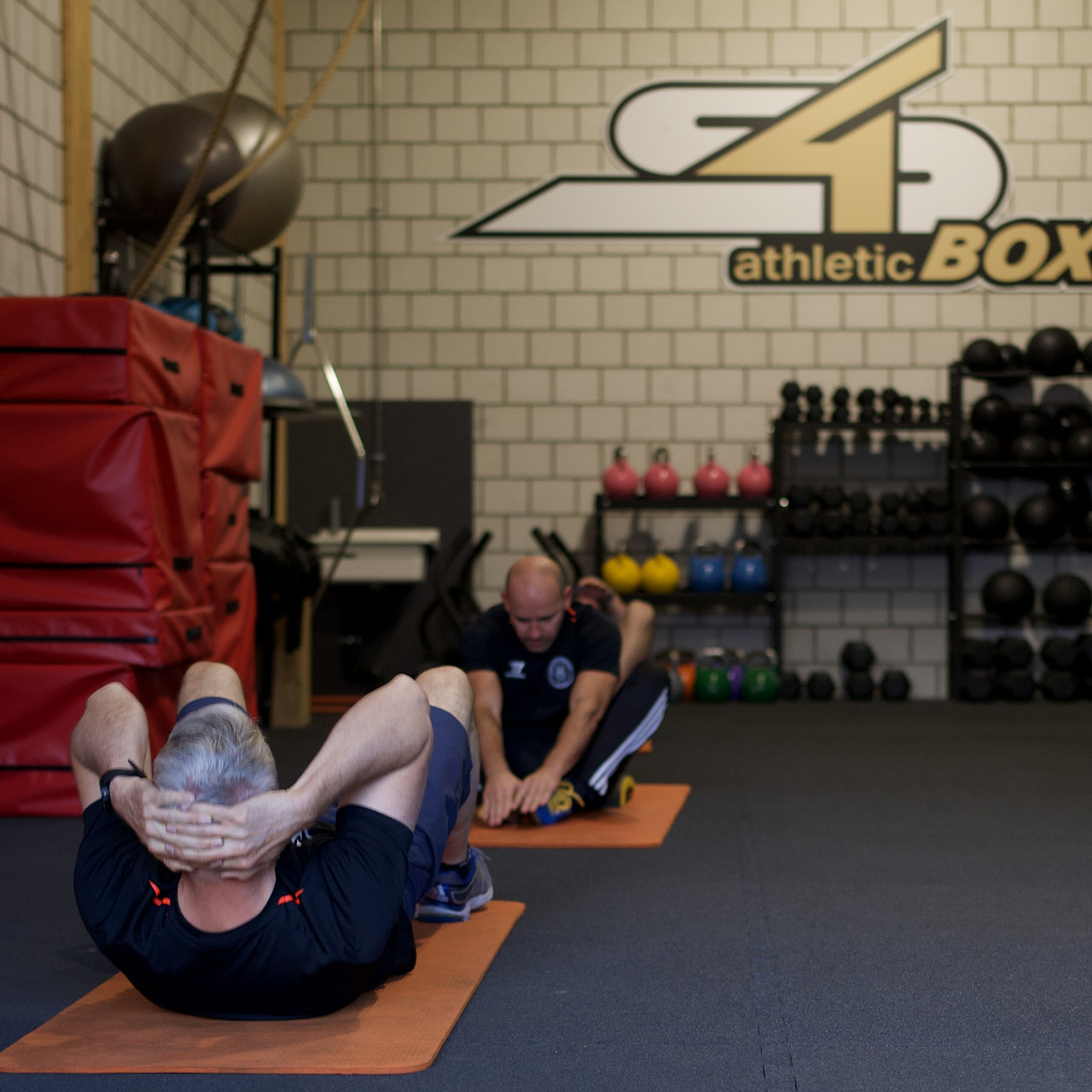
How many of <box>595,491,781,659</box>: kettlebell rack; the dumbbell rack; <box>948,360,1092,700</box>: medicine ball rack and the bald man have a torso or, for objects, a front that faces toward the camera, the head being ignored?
4

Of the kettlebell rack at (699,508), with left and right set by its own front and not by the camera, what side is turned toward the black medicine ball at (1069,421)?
left

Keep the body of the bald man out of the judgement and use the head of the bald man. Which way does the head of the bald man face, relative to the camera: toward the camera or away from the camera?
toward the camera

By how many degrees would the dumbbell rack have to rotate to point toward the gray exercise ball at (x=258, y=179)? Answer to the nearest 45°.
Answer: approximately 45° to its right

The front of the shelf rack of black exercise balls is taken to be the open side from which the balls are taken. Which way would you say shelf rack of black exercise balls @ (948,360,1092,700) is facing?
toward the camera

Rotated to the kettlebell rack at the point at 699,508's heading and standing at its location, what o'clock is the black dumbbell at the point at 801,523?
The black dumbbell is roughly at 9 o'clock from the kettlebell rack.

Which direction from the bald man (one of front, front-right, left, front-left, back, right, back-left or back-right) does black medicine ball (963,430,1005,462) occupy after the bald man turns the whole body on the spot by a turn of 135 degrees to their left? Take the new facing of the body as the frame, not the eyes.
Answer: front

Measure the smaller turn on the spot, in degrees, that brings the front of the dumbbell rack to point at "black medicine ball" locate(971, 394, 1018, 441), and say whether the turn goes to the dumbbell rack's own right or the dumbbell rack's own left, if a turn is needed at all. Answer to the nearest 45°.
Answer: approximately 90° to the dumbbell rack's own left

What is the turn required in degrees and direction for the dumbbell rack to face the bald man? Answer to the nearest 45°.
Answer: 0° — it already faces them

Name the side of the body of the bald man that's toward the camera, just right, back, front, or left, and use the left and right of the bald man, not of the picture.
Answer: front

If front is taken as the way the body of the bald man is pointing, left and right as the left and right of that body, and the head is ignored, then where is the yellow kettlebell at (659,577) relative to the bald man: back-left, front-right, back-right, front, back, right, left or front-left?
back

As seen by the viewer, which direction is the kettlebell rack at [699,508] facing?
toward the camera

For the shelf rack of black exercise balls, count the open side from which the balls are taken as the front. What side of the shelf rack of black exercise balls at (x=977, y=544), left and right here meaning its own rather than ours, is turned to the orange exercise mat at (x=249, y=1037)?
front

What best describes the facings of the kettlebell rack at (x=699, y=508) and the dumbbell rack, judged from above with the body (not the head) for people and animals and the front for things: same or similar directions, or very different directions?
same or similar directions

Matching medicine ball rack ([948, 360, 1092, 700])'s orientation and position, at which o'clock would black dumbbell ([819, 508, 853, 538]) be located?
The black dumbbell is roughly at 2 o'clock from the medicine ball rack.
